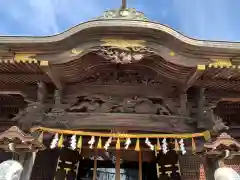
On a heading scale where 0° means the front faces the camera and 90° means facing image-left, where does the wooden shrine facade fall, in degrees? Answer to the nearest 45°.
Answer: approximately 0°
